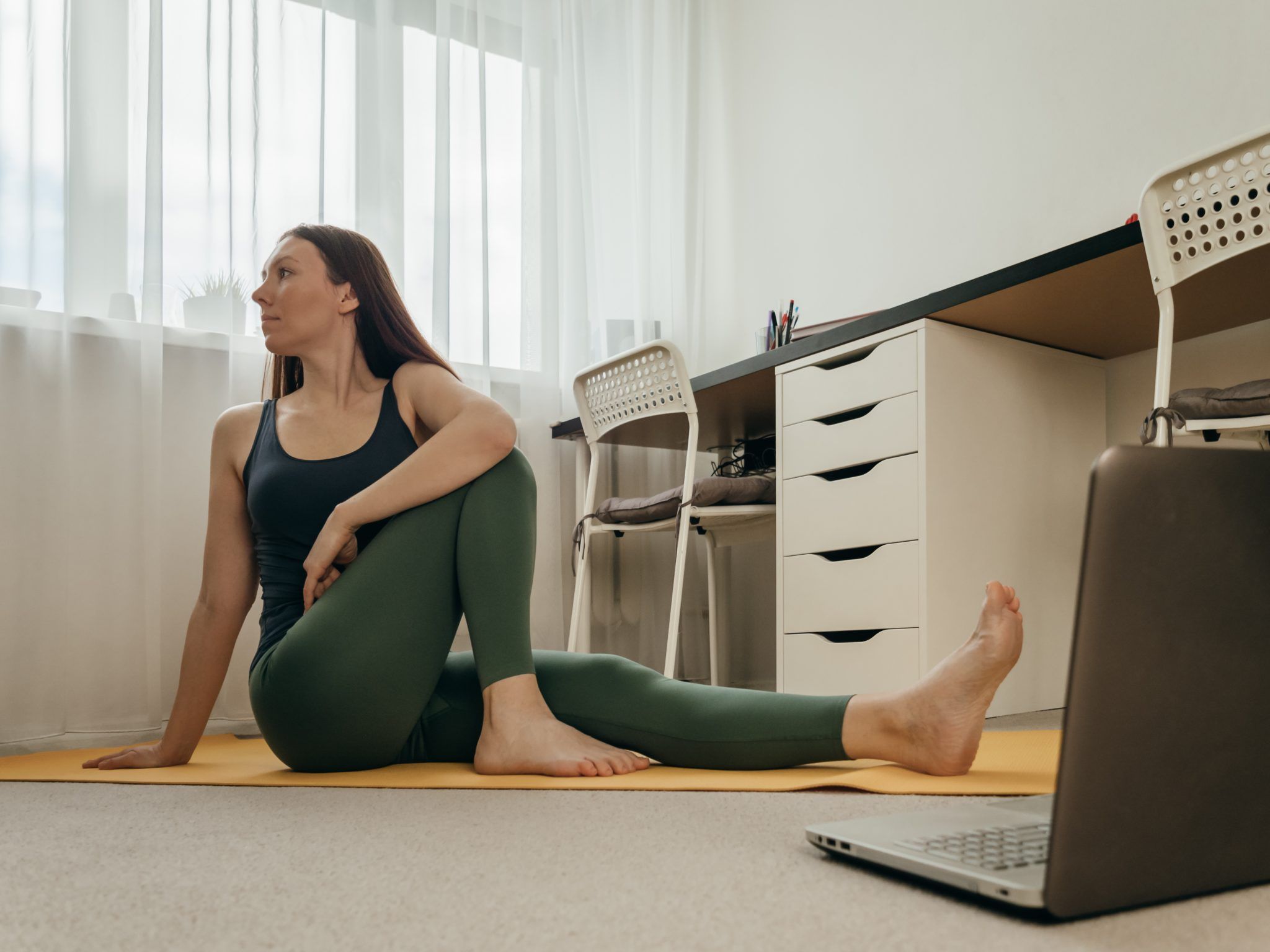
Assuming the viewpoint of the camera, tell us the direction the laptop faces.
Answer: facing away from the viewer and to the left of the viewer

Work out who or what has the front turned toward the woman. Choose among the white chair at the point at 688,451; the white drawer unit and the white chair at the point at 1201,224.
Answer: the white drawer unit

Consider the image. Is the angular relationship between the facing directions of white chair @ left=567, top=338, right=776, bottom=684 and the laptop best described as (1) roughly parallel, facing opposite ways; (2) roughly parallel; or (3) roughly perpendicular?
roughly perpendicular

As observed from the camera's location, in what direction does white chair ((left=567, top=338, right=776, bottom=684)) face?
facing away from the viewer and to the right of the viewer

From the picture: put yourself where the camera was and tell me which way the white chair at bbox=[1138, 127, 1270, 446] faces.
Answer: facing away from the viewer and to the right of the viewer

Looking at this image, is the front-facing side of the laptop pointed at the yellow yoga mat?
yes

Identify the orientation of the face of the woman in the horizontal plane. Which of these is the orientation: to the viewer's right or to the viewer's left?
to the viewer's left

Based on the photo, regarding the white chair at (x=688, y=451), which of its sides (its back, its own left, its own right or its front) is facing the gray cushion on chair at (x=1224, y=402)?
right
